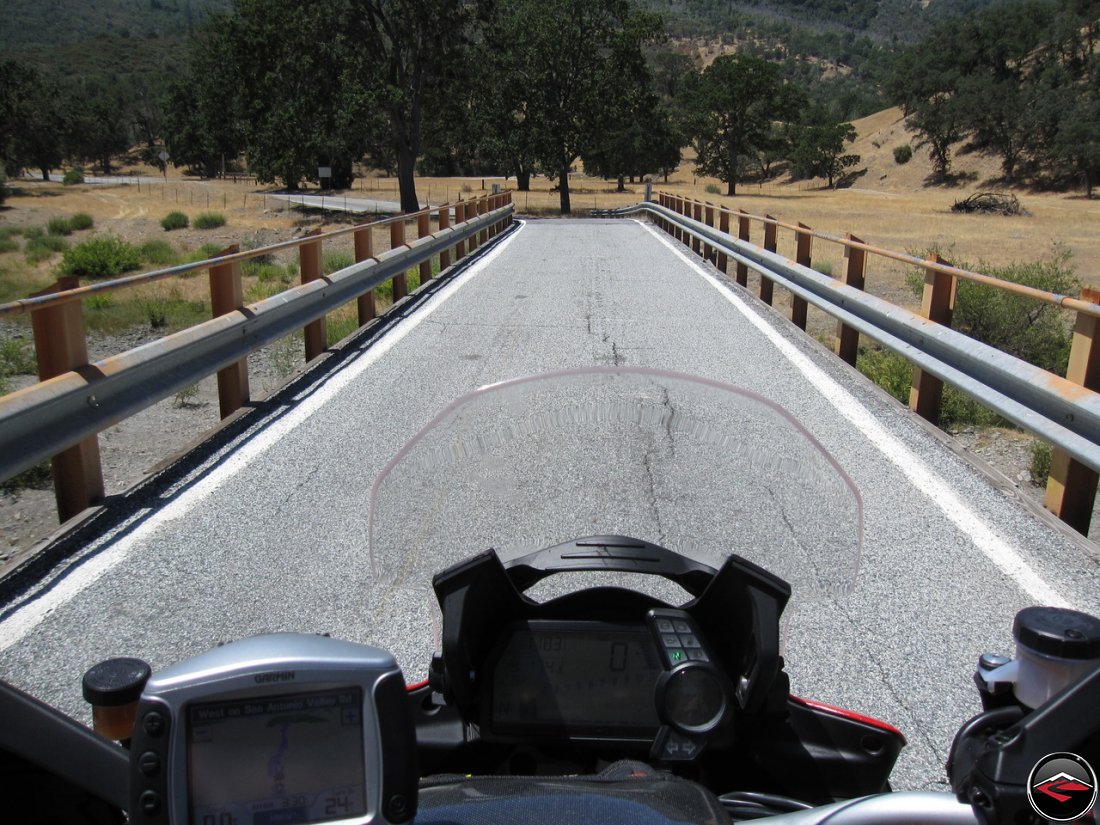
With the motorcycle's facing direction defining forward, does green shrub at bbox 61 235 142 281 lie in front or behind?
in front

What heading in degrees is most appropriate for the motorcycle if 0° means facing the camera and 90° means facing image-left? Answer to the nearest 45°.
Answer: approximately 180°

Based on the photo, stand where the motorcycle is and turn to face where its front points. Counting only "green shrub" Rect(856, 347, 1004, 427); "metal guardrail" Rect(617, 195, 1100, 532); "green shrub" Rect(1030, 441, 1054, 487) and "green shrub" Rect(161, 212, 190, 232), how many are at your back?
0

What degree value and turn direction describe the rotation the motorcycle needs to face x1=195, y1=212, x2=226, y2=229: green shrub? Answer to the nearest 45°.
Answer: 0° — it already faces it

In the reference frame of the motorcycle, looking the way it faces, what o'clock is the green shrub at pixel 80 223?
The green shrub is roughly at 11 o'clock from the motorcycle.

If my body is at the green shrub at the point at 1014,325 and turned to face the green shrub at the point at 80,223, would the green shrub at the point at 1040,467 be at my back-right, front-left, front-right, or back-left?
back-left

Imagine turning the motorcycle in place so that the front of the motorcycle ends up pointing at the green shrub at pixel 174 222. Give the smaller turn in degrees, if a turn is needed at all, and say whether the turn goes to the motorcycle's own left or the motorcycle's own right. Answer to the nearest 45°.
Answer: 0° — it already faces it

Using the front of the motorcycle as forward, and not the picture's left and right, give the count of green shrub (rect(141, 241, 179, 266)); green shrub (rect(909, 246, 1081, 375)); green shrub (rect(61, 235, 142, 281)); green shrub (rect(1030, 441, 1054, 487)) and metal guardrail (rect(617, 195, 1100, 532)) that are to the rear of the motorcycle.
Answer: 0

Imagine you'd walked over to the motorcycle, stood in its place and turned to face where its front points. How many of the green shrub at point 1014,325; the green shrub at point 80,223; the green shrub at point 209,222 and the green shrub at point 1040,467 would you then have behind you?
0

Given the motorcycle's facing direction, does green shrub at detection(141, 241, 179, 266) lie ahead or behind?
ahead

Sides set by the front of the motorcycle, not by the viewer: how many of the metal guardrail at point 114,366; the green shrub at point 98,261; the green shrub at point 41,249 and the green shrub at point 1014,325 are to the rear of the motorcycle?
0

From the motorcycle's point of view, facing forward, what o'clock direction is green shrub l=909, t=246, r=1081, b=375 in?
The green shrub is roughly at 1 o'clock from the motorcycle.

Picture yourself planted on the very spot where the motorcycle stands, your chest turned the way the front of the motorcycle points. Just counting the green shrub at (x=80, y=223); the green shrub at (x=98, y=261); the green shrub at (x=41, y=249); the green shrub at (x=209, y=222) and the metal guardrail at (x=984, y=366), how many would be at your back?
0

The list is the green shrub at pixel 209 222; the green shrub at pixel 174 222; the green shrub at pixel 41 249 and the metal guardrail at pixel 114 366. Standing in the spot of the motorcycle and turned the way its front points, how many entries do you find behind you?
0

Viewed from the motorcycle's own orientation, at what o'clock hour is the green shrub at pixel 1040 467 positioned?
The green shrub is roughly at 1 o'clock from the motorcycle.
